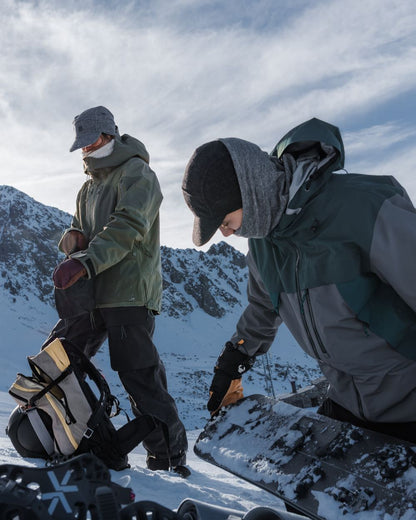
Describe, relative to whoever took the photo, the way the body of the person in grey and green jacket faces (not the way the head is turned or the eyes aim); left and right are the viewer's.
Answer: facing the viewer and to the left of the viewer

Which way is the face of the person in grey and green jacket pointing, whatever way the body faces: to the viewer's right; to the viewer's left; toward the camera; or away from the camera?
to the viewer's left

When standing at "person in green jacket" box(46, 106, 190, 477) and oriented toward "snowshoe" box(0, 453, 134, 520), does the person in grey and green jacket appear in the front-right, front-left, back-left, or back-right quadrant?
front-left

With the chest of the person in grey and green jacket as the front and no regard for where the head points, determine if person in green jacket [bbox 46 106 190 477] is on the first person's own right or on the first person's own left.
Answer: on the first person's own right

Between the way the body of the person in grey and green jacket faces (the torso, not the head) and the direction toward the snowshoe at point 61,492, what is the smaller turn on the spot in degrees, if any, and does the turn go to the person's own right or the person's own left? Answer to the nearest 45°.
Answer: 0° — they already face it
